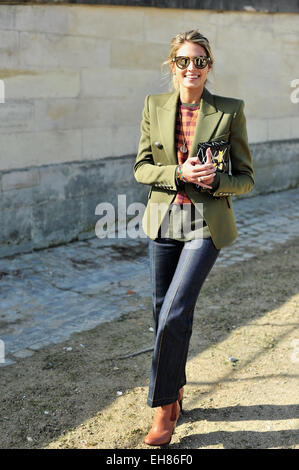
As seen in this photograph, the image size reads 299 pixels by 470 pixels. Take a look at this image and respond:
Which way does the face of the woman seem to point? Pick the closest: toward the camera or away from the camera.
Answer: toward the camera

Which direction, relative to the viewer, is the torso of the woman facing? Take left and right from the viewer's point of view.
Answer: facing the viewer
